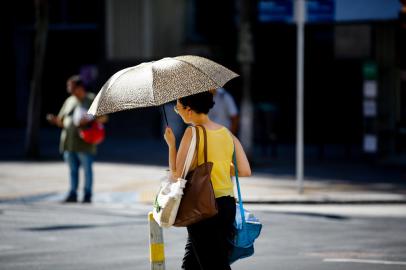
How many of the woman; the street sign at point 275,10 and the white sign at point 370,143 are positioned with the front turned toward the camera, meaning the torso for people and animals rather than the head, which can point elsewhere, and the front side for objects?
2

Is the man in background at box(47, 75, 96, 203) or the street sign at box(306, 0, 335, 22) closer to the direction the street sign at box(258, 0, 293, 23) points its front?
the man in background

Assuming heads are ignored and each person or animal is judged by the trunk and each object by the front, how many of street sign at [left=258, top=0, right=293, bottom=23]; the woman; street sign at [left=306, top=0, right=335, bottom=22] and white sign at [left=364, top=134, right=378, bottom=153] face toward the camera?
3

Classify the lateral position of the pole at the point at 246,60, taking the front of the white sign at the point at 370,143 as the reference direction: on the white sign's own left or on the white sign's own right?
on the white sign's own right

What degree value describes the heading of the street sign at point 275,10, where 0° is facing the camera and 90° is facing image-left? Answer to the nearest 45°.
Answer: approximately 0°

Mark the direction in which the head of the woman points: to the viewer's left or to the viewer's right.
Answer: to the viewer's left

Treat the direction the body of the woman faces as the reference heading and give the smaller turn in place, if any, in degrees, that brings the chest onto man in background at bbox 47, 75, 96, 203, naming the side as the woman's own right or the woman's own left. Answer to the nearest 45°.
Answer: approximately 45° to the woman's own right

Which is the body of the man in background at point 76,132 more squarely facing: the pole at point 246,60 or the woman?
the woman

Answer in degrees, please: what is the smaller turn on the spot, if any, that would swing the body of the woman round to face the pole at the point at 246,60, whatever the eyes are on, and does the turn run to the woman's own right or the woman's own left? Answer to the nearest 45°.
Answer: approximately 45° to the woman's own right
